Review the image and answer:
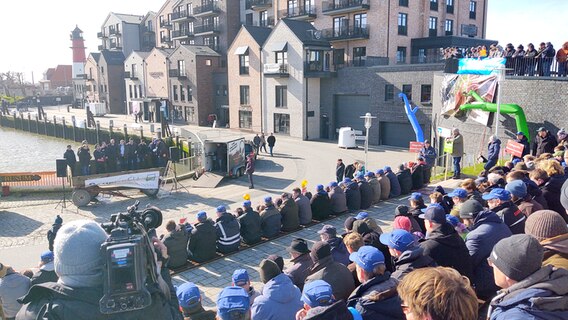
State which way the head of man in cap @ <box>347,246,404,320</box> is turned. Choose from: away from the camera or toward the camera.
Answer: away from the camera

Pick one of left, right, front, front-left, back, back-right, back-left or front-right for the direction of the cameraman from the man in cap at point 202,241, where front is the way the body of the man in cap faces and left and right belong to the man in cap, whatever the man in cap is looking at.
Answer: back-left

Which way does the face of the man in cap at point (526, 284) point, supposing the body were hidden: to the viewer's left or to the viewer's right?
to the viewer's left

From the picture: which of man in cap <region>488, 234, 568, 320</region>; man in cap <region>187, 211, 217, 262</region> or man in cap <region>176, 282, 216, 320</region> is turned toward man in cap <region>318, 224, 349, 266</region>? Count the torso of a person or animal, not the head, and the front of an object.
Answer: man in cap <region>488, 234, 568, 320</region>

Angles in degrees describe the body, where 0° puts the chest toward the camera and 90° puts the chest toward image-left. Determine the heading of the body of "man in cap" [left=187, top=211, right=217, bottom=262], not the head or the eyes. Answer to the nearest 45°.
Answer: approximately 135°

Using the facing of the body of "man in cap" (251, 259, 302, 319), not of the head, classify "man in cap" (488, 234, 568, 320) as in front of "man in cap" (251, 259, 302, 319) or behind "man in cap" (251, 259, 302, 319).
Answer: behind

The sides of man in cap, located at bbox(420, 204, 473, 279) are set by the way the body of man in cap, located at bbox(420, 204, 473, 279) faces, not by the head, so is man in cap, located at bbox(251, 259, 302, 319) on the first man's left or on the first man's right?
on the first man's left

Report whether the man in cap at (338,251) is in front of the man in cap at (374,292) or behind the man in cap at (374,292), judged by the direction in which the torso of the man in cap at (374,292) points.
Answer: in front

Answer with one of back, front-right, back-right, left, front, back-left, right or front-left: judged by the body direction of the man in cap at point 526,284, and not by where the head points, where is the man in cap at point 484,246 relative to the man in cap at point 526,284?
front-right

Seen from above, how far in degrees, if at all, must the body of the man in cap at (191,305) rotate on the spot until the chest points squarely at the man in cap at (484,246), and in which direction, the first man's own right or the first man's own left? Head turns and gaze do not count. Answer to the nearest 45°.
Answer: approximately 135° to the first man's own right

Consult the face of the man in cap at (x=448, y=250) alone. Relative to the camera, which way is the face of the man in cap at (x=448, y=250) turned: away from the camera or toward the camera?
away from the camera

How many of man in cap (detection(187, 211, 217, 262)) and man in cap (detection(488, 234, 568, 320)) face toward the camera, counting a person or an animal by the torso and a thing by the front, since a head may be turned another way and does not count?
0
